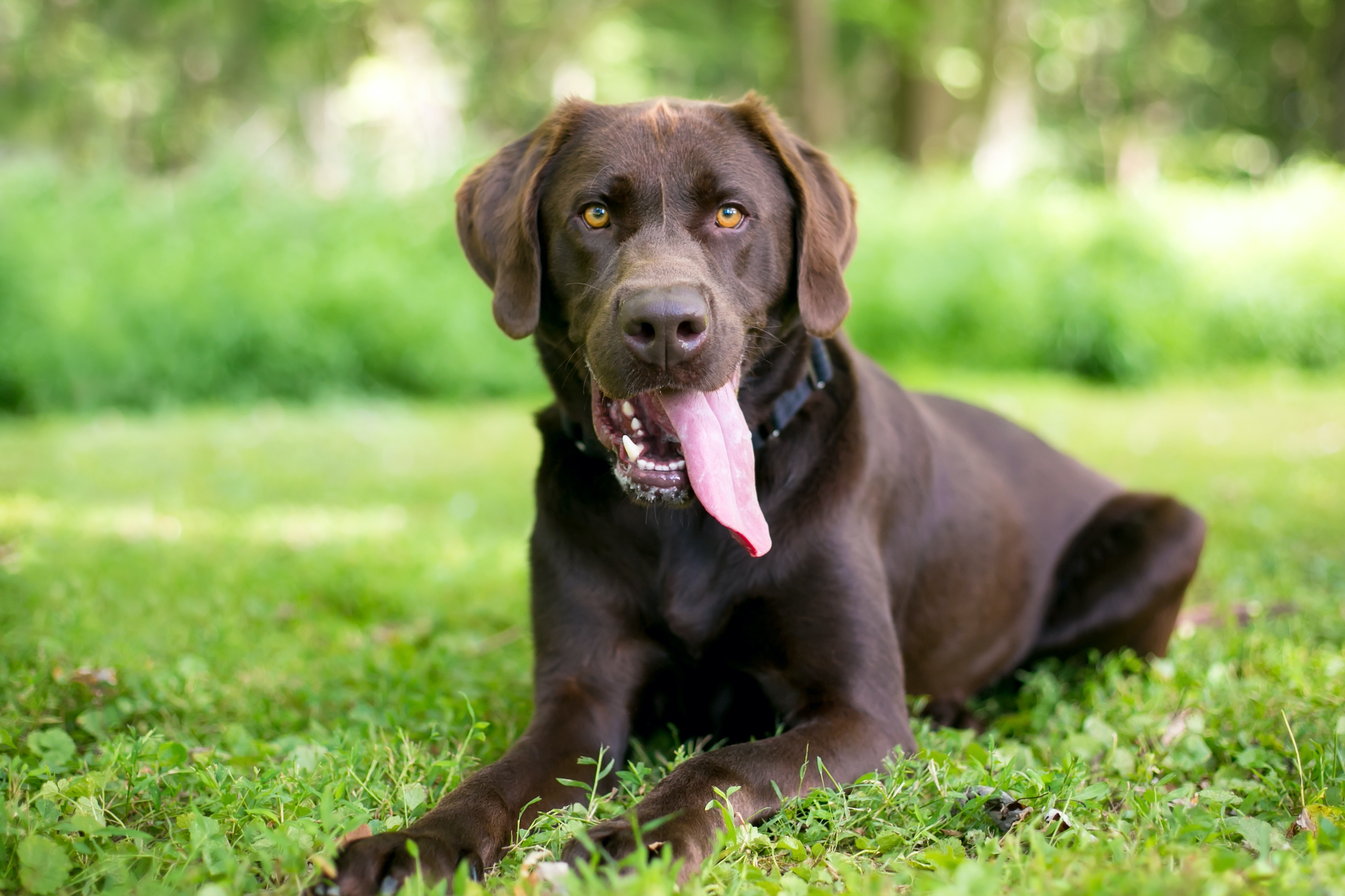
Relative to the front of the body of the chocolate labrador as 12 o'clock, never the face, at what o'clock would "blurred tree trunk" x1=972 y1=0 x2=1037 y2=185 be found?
The blurred tree trunk is roughly at 5 o'clock from the chocolate labrador.

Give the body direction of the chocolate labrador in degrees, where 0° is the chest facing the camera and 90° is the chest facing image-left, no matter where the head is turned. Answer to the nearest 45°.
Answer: approximately 45°

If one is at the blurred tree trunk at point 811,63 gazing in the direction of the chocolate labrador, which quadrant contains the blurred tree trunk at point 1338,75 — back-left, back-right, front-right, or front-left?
back-left

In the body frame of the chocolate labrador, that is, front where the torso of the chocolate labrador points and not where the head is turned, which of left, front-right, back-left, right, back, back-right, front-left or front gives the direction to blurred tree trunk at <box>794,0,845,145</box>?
back-right

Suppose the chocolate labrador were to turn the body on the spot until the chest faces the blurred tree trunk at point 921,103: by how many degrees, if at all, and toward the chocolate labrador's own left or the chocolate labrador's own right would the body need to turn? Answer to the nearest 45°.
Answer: approximately 135° to the chocolate labrador's own right
